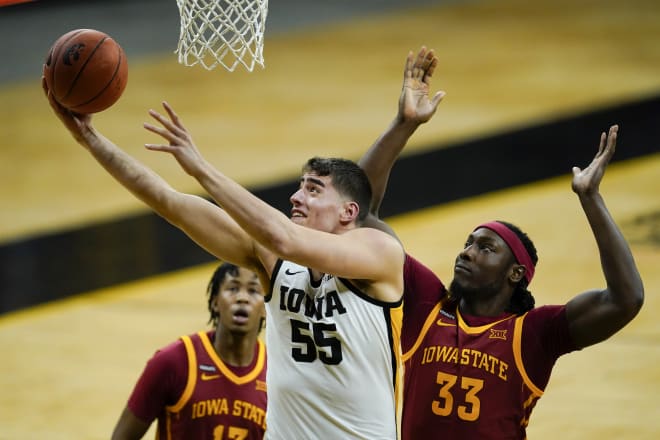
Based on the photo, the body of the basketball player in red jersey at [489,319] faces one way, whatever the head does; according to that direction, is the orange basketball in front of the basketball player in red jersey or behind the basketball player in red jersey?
in front

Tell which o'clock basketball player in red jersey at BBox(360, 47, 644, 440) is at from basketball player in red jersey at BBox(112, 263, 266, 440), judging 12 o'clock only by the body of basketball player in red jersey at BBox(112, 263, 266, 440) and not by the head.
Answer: basketball player in red jersey at BBox(360, 47, 644, 440) is roughly at 10 o'clock from basketball player in red jersey at BBox(112, 263, 266, 440).

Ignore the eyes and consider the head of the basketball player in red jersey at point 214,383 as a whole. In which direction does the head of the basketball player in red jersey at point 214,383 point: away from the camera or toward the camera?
toward the camera

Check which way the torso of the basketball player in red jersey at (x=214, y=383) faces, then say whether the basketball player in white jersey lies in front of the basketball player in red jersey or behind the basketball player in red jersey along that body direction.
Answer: in front

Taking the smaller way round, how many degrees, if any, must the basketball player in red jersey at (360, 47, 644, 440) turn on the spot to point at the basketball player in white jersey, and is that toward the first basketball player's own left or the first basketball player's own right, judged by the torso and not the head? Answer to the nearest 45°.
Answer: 0° — they already face them

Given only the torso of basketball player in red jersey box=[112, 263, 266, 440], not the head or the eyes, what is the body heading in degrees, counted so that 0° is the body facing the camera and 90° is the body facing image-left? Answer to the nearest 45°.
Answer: approximately 0°

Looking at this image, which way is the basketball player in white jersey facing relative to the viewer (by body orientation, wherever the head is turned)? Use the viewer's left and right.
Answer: facing the viewer and to the left of the viewer

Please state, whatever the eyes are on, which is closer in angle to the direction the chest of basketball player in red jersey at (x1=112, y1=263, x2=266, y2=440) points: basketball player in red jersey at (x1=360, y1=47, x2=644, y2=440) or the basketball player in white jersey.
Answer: the basketball player in white jersey

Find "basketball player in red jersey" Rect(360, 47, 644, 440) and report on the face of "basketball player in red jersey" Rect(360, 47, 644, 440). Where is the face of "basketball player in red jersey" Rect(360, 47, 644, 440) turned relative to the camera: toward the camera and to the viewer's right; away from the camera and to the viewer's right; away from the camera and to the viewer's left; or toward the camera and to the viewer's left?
toward the camera and to the viewer's left

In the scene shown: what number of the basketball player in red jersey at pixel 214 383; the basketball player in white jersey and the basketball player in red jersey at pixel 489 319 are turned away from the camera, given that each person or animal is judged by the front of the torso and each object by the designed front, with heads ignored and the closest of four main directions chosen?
0

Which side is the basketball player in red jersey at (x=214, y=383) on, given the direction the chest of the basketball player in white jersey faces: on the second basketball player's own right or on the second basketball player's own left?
on the second basketball player's own right

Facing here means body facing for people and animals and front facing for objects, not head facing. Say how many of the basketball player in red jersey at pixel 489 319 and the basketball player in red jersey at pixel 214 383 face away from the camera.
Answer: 0
